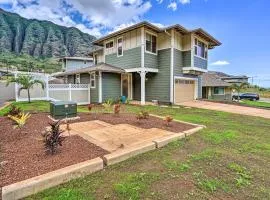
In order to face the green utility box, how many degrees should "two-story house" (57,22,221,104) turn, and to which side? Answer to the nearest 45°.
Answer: approximately 90° to its right

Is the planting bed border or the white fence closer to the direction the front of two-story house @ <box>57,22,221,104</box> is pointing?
the planting bed border

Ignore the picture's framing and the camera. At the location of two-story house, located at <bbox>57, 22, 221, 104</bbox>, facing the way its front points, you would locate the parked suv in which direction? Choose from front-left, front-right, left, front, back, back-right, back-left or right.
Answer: left

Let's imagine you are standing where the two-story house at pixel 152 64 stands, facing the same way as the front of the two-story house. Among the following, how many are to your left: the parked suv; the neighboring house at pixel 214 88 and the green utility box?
2

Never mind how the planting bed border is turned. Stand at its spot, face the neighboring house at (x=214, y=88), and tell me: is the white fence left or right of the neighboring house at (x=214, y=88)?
left

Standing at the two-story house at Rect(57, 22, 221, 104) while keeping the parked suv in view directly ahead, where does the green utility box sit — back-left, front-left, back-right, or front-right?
back-right

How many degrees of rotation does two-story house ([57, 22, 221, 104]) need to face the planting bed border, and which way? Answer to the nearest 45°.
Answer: approximately 45° to its right

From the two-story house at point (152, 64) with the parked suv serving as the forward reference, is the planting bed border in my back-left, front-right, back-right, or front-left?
back-right

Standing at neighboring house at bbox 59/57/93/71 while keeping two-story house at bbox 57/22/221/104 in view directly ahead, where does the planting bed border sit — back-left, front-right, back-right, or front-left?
front-right

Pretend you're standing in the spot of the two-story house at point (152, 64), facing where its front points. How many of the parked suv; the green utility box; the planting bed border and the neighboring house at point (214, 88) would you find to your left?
2

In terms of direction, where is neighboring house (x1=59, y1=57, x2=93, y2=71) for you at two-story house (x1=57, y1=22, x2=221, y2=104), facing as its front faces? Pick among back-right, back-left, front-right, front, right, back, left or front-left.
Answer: back

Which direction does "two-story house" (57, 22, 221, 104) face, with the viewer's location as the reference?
facing the viewer and to the right of the viewer

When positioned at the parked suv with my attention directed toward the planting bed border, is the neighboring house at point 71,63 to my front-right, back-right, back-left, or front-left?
front-right

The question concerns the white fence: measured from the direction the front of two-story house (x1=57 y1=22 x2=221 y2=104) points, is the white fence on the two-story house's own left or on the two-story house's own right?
on the two-story house's own right

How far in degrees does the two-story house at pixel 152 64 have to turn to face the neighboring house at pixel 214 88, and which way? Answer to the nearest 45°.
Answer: approximately 90° to its left

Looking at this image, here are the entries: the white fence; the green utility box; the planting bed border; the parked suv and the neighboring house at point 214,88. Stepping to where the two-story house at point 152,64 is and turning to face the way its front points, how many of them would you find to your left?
2

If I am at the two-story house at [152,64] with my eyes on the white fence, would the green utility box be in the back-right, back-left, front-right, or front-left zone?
front-left
